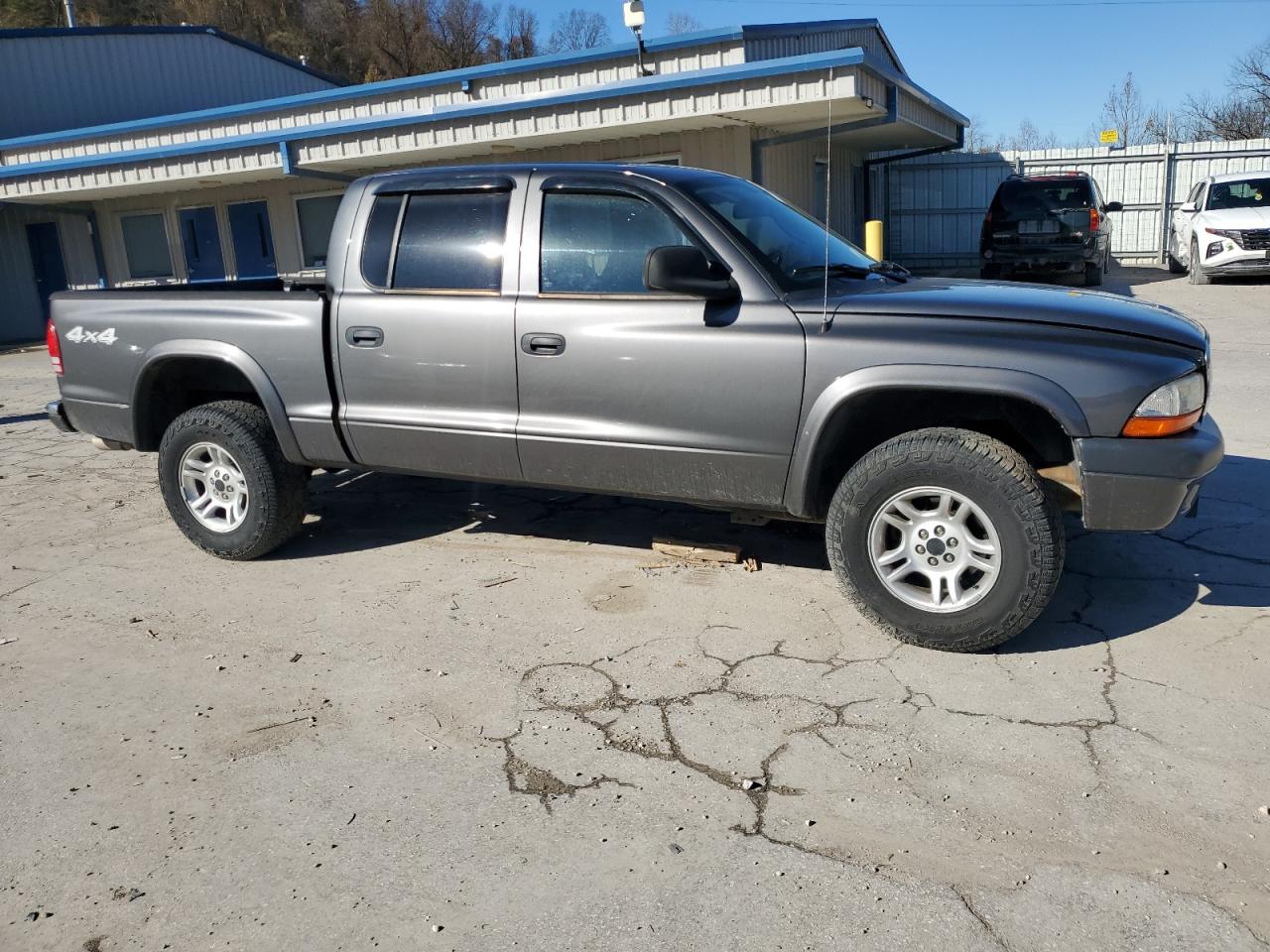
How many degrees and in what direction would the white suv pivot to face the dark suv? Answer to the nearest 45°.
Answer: approximately 45° to its right

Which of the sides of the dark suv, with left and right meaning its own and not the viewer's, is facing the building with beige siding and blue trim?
left

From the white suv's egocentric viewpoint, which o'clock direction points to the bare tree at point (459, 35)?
The bare tree is roughly at 4 o'clock from the white suv.

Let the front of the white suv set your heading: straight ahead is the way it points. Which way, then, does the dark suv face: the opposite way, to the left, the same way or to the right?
the opposite way

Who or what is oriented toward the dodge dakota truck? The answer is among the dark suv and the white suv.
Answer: the white suv

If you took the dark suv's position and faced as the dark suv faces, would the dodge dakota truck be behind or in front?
behind

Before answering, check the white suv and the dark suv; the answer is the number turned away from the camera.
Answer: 1

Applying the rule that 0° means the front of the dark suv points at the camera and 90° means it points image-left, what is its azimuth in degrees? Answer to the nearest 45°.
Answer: approximately 180°

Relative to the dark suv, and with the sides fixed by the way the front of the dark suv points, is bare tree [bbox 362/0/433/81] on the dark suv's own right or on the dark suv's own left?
on the dark suv's own left

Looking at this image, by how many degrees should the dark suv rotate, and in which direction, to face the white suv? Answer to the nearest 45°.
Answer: approximately 45° to its right

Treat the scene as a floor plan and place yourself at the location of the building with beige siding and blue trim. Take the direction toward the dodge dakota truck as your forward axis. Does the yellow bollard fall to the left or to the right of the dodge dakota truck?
left

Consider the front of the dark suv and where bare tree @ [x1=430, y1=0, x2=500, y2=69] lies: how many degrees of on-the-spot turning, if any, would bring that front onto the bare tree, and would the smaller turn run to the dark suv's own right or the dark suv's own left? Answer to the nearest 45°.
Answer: approximately 45° to the dark suv's own left
